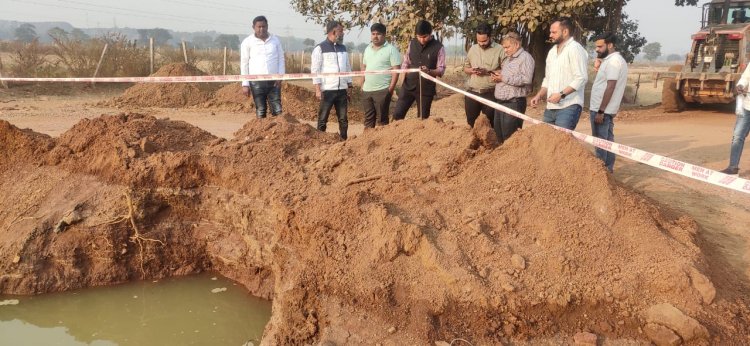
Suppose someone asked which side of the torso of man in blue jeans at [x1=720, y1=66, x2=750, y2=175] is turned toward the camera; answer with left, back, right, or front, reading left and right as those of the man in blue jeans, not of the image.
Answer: left

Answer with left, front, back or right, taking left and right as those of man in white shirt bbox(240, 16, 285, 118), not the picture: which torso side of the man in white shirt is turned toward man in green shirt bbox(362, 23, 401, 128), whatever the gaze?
left

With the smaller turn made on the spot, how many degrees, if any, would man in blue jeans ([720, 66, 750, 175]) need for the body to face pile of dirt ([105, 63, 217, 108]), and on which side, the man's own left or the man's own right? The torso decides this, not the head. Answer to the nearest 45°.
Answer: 0° — they already face it

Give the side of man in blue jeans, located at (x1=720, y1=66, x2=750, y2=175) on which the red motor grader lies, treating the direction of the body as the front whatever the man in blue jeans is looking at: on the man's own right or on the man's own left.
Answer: on the man's own right

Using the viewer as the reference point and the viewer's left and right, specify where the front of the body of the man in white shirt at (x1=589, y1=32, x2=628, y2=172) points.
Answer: facing to the left of the viewer

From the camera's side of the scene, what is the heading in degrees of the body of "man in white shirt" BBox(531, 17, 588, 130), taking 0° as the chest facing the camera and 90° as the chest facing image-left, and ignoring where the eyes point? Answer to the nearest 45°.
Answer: approximately 45°

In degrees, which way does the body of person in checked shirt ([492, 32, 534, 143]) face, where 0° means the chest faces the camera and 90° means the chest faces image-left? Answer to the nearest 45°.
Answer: approximately 45°
